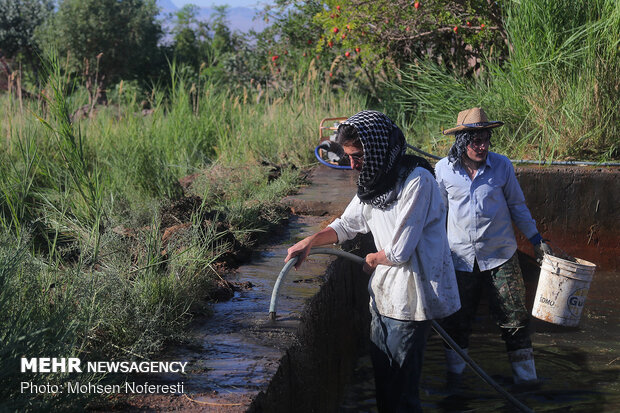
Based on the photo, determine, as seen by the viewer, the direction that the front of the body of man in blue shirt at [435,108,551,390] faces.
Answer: toward the camera

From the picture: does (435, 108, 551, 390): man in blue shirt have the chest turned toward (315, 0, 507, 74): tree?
no

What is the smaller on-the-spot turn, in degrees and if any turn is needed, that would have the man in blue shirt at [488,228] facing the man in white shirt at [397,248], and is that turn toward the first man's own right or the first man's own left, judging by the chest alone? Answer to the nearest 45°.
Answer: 0° — they already face them

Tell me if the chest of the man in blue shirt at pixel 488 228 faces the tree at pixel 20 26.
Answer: no

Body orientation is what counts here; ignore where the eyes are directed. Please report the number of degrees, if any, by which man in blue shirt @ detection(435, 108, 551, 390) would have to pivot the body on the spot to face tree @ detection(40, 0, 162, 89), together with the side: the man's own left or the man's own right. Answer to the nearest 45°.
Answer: approximately 135° to the man's own right

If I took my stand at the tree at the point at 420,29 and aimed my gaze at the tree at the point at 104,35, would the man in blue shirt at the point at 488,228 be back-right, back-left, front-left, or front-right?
back-left

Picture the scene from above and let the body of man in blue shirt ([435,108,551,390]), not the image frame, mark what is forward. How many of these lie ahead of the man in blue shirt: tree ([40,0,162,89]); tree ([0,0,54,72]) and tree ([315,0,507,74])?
0

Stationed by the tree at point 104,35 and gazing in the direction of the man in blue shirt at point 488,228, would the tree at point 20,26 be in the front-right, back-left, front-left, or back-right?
back-right

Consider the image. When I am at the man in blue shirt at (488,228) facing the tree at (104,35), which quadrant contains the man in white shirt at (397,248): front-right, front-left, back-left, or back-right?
back-left

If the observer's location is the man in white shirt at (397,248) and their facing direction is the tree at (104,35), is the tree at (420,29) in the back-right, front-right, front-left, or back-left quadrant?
front-right

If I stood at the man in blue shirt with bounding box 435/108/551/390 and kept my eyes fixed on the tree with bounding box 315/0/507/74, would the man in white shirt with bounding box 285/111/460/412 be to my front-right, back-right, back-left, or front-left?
back-left
